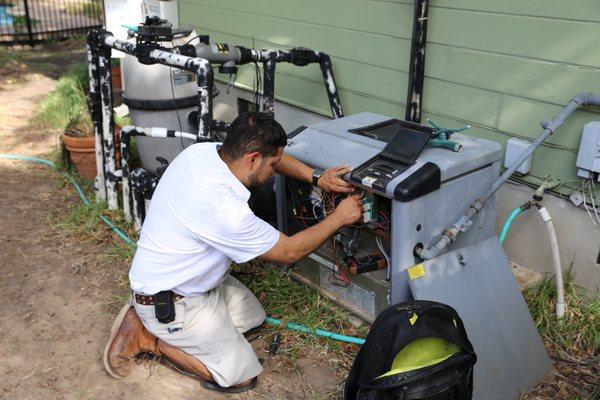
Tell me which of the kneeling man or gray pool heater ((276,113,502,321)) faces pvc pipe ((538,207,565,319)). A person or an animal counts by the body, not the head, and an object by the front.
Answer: the kneeling man

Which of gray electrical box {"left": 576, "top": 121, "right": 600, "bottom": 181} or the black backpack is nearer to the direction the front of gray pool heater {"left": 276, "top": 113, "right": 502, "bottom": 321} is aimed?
the black backpack

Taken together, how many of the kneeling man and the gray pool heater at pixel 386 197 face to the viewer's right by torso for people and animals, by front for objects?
1

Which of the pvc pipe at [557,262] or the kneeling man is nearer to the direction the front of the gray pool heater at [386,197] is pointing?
the kneeling man

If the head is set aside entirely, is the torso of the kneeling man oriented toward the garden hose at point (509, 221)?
yes

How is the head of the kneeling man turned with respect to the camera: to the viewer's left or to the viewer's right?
to the viewer's right

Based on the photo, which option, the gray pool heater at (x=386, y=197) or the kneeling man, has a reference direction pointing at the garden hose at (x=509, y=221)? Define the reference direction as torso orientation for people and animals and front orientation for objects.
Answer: the kneeling man

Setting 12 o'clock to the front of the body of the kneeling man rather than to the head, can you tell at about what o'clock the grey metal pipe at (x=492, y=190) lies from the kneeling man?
The grey metal pipe is roughly at 12 o'clock from the kneeling man.

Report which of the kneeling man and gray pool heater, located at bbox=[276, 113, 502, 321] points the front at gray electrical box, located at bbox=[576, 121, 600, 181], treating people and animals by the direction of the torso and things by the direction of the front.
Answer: the kneeling man

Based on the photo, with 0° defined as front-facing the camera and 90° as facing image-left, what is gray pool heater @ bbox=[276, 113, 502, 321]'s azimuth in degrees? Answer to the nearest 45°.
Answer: approximately 45°

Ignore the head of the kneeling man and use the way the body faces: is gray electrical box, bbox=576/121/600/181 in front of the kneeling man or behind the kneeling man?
in front

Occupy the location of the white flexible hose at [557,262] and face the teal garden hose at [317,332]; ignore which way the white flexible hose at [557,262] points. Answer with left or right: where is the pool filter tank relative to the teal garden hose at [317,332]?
right

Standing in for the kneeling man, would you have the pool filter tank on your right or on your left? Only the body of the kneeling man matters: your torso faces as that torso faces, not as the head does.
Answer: on your left

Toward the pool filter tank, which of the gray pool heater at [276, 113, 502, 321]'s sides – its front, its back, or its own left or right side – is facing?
right

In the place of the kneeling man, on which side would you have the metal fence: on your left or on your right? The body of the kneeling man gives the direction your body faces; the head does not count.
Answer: on your left

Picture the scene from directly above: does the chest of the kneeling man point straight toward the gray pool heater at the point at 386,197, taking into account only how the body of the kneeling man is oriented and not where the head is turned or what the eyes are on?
yes

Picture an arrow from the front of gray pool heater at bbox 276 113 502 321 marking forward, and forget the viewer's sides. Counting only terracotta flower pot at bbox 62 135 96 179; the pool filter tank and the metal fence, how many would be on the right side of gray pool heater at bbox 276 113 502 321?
3

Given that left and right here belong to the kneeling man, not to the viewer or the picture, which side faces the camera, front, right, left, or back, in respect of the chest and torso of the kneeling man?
right
